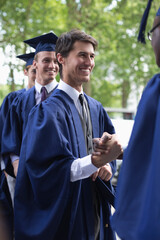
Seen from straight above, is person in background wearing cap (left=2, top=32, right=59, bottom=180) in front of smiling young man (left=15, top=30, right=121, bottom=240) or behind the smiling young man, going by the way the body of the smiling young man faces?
behind

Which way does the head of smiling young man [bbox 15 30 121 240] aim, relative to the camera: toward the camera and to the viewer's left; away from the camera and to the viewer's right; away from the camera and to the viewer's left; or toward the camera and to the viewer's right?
toward the camera and to the viewer's right

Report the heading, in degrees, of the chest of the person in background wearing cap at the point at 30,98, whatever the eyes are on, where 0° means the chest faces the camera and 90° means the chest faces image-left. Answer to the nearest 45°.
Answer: approximately 315°

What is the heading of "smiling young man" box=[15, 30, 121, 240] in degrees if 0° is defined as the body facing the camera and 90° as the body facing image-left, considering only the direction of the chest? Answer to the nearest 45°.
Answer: approximately 315°
